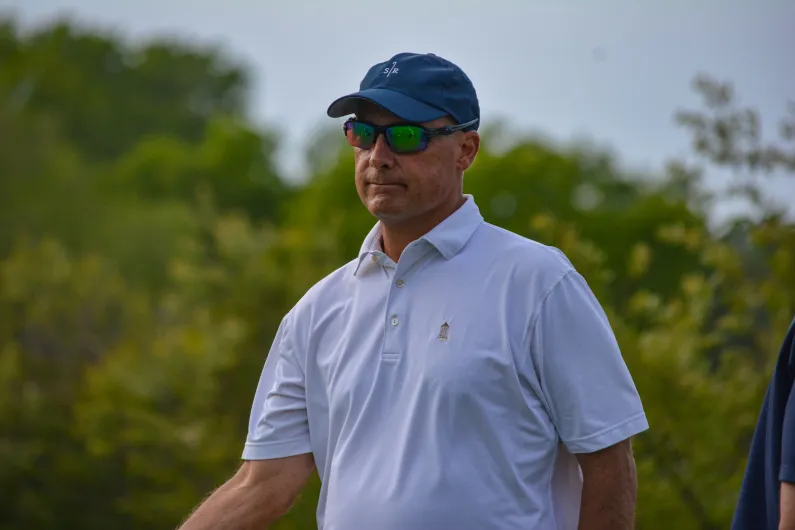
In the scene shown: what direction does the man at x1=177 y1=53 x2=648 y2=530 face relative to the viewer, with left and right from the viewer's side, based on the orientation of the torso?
facing the viewer and to the left of the viewer

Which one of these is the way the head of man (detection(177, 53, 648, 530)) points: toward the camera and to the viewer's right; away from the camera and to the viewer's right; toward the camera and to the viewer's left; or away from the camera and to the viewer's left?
toward the camera and to the viewer's left

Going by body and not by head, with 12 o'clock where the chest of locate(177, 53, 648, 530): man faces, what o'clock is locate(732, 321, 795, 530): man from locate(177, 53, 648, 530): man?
locate(732, 321, 795, 530): man is roughly at 8 o'clock from locate(177, 53, 648, 530): man.
